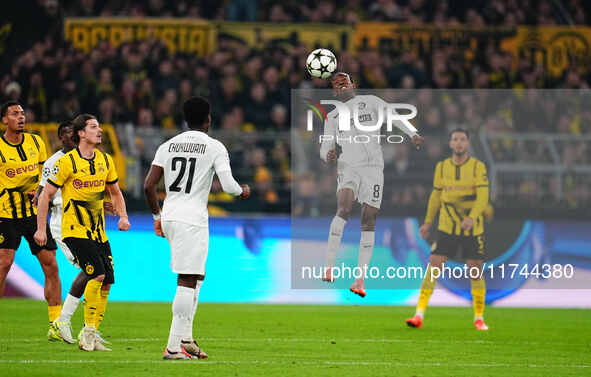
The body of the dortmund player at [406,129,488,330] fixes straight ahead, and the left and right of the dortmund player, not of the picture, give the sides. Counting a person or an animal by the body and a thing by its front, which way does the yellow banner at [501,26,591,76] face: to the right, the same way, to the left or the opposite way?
the same way

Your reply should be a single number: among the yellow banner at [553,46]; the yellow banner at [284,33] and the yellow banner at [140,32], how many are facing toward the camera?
3

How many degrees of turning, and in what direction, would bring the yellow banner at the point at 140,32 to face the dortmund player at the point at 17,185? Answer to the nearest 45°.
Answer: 0° — it already faces them

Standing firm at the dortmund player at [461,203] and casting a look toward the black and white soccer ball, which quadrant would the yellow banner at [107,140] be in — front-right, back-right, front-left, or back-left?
front-right

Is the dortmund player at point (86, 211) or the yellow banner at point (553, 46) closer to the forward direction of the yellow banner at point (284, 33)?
the dortmund player

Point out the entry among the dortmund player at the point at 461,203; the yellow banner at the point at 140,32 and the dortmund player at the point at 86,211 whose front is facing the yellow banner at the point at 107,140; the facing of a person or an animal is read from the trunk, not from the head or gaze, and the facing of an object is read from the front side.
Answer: the yellow banner at the point at 140,32

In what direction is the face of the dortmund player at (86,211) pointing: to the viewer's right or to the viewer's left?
to the viewer's right

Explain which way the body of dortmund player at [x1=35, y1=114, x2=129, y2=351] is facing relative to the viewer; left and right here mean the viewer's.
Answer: facing the viewer and to the right of the viewer

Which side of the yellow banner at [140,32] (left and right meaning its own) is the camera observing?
front

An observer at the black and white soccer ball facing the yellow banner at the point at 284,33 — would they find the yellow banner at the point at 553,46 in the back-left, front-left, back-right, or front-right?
front-right

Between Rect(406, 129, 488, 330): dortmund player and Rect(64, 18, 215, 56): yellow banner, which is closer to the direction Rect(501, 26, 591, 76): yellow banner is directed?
the dortmund player

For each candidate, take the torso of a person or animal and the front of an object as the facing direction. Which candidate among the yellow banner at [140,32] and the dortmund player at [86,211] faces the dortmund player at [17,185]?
the yellow banner

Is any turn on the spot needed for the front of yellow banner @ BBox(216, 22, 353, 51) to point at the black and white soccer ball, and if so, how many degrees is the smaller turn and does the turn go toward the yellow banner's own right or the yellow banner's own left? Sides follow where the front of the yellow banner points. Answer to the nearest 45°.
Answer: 0° — it already faces it

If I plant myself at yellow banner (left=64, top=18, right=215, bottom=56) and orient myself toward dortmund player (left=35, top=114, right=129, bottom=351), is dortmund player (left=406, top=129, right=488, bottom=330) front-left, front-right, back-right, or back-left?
front-left

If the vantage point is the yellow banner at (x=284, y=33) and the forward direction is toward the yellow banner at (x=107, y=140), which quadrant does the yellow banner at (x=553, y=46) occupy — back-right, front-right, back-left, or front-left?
back-left

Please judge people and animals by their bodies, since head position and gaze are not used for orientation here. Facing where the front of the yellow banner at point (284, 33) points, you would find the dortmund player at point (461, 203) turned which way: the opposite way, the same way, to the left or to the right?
the same way

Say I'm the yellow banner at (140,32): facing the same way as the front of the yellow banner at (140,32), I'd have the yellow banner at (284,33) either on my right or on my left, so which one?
on my left

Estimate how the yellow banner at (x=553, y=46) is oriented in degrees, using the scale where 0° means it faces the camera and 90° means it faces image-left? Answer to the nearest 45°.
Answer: approximately 0°

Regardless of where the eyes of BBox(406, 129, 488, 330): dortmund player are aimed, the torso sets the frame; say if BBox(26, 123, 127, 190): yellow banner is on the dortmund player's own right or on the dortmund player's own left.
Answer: on the dortmund player's own right

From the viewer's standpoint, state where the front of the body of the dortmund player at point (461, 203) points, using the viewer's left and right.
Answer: facing the viewer
